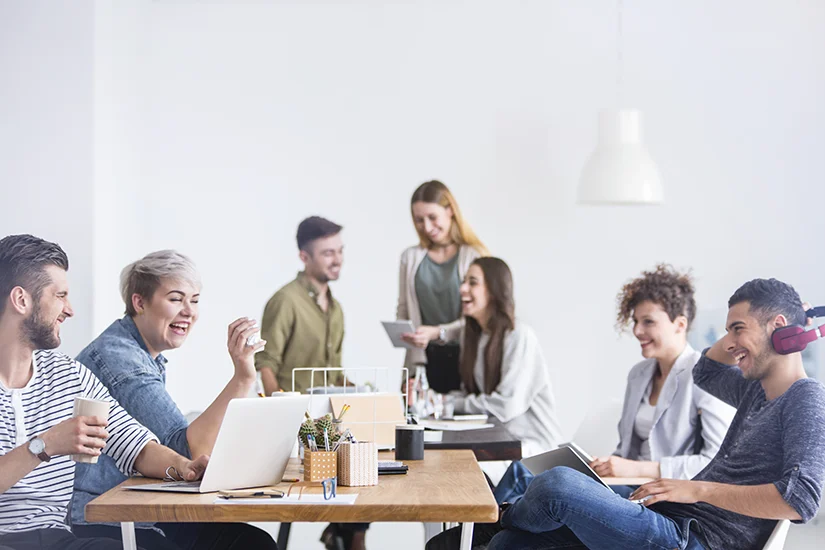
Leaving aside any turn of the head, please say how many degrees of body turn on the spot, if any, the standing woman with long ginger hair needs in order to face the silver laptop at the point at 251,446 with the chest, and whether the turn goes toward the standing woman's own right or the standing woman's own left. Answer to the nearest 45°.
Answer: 0° — they already face it

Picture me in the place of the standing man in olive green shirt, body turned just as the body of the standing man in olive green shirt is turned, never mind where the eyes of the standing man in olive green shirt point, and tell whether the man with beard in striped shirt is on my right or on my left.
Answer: on my right

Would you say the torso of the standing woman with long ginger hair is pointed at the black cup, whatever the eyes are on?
yes

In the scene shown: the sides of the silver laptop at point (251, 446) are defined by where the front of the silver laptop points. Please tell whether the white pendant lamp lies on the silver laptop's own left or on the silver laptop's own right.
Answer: on the silver laptop's own right

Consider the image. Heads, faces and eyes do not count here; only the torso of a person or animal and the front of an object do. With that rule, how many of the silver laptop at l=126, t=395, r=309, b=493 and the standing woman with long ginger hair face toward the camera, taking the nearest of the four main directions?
1

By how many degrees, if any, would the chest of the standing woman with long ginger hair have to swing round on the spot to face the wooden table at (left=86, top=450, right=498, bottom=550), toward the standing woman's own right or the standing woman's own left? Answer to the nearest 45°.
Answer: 0° — they already face it

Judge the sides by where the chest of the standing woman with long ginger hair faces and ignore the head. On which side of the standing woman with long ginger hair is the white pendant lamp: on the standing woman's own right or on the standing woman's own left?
on the standing woman's own left

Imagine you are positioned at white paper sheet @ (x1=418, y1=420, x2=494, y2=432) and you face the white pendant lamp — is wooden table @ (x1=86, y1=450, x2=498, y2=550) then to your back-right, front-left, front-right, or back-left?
back-right

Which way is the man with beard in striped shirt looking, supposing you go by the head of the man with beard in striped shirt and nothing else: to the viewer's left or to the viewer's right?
to the viewer's right

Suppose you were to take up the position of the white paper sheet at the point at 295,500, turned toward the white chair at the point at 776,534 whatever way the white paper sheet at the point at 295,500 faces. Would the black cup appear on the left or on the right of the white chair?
left

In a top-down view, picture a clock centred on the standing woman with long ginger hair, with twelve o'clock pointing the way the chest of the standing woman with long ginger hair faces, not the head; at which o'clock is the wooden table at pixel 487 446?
The wooden table is roughly at 12 o'clock from the standing woman with long ginger hair.

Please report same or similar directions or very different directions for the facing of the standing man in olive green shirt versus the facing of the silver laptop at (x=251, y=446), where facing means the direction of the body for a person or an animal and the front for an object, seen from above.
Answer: very different directions
